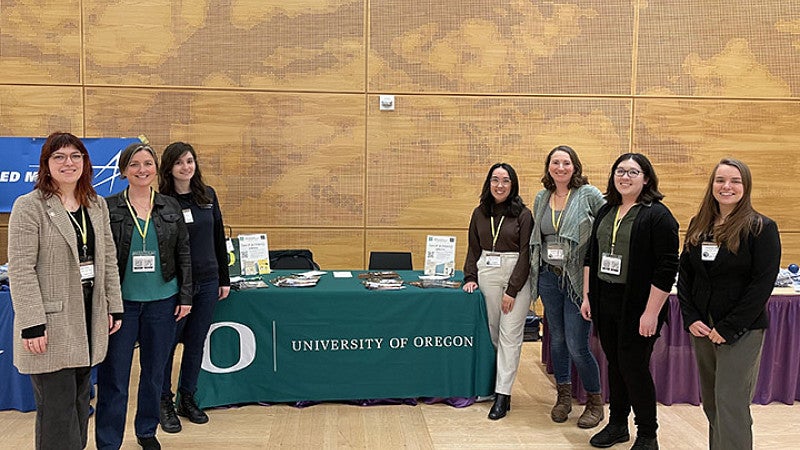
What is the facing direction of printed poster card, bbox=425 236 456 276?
toward the camera

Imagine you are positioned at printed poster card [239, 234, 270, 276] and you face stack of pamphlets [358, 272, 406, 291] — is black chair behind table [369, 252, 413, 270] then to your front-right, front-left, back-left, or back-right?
front-left

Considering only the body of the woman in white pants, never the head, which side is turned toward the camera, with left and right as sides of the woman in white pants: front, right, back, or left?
front

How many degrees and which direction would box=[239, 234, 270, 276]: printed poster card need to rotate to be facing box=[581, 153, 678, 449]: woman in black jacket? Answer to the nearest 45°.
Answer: approximately 45° to its left

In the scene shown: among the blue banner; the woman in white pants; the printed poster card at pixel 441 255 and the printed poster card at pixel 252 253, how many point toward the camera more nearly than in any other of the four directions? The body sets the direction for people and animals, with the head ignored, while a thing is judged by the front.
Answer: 4

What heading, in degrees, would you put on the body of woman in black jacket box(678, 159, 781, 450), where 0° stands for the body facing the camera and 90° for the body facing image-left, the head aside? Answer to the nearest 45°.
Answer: approximately 45°

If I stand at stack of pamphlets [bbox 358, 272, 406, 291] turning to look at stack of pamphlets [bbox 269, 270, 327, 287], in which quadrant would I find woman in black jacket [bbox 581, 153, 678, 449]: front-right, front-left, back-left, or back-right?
back-left

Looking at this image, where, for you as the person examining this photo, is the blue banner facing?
facing the viewer

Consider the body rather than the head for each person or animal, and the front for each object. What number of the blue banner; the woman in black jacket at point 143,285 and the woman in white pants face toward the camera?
3

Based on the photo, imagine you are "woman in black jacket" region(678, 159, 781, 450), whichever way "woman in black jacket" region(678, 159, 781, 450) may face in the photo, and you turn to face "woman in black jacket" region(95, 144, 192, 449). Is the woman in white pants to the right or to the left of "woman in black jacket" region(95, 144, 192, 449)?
right
